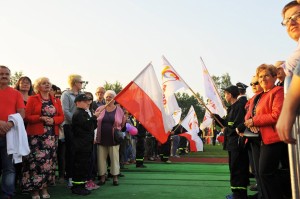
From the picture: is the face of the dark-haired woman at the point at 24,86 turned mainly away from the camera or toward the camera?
toward the camera

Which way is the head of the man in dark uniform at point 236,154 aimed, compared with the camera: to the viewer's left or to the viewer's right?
to the viewer's left

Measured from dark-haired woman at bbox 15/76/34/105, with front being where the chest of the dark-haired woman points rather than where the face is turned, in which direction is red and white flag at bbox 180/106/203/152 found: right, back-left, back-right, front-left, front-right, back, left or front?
back-left

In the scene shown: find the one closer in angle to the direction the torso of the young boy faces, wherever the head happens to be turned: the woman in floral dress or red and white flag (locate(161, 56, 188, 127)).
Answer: the red and white flag

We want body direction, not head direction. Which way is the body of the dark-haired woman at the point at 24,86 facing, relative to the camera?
toward the camera

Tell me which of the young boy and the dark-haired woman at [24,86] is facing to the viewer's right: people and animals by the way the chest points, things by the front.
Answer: the young boy

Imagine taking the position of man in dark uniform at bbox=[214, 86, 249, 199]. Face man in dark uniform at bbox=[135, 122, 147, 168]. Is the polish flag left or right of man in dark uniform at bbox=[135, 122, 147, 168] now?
left

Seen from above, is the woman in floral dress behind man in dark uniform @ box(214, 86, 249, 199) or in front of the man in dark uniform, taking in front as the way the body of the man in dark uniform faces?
in front

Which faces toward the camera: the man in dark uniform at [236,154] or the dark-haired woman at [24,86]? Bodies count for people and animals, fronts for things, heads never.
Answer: the dark-haired woman

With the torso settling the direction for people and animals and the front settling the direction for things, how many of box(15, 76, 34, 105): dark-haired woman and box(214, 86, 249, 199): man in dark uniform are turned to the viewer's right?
0

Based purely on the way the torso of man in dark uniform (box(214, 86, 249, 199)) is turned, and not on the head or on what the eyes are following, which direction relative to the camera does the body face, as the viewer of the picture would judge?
to the viewer's left

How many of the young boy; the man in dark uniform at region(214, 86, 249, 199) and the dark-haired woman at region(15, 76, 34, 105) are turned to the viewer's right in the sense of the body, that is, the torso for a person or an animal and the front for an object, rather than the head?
1
